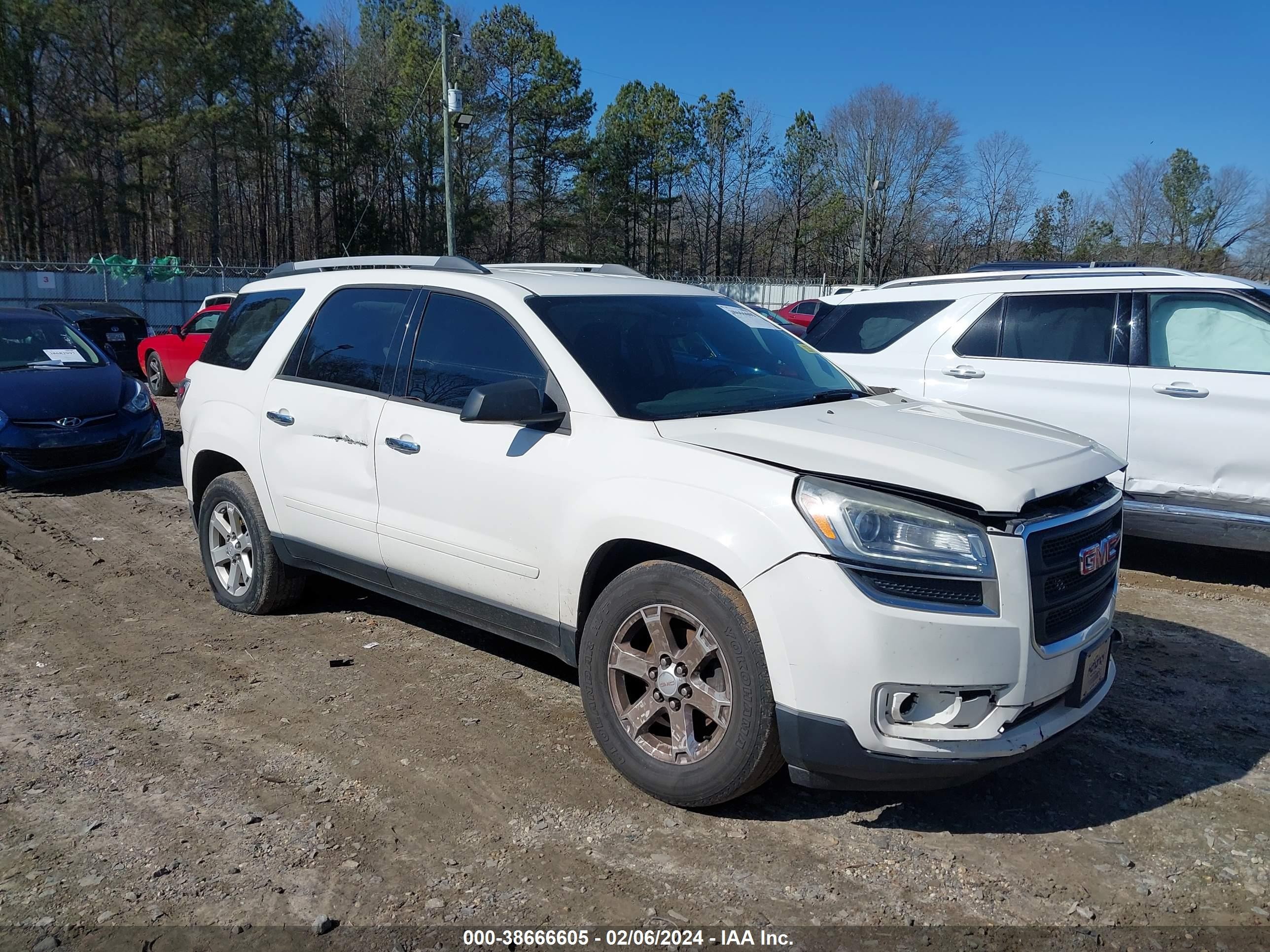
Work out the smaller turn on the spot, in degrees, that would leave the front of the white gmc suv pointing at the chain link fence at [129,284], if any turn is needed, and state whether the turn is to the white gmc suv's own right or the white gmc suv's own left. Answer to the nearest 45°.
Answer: approximately 180°

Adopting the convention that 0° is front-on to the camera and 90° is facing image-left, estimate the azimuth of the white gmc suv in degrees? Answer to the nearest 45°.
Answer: approximately 315°

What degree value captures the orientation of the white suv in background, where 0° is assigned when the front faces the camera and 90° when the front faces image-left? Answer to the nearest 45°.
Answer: approximately 270°

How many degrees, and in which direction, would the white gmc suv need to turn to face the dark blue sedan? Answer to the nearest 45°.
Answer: approximately 180°

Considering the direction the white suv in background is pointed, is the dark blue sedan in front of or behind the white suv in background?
behind
